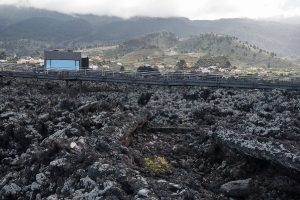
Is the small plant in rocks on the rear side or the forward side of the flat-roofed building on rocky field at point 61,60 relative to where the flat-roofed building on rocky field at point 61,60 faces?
on the forward side

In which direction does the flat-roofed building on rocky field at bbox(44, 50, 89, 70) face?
toward the camera

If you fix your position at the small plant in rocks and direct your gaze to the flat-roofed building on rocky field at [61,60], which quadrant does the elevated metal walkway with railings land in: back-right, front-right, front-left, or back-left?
front-right
